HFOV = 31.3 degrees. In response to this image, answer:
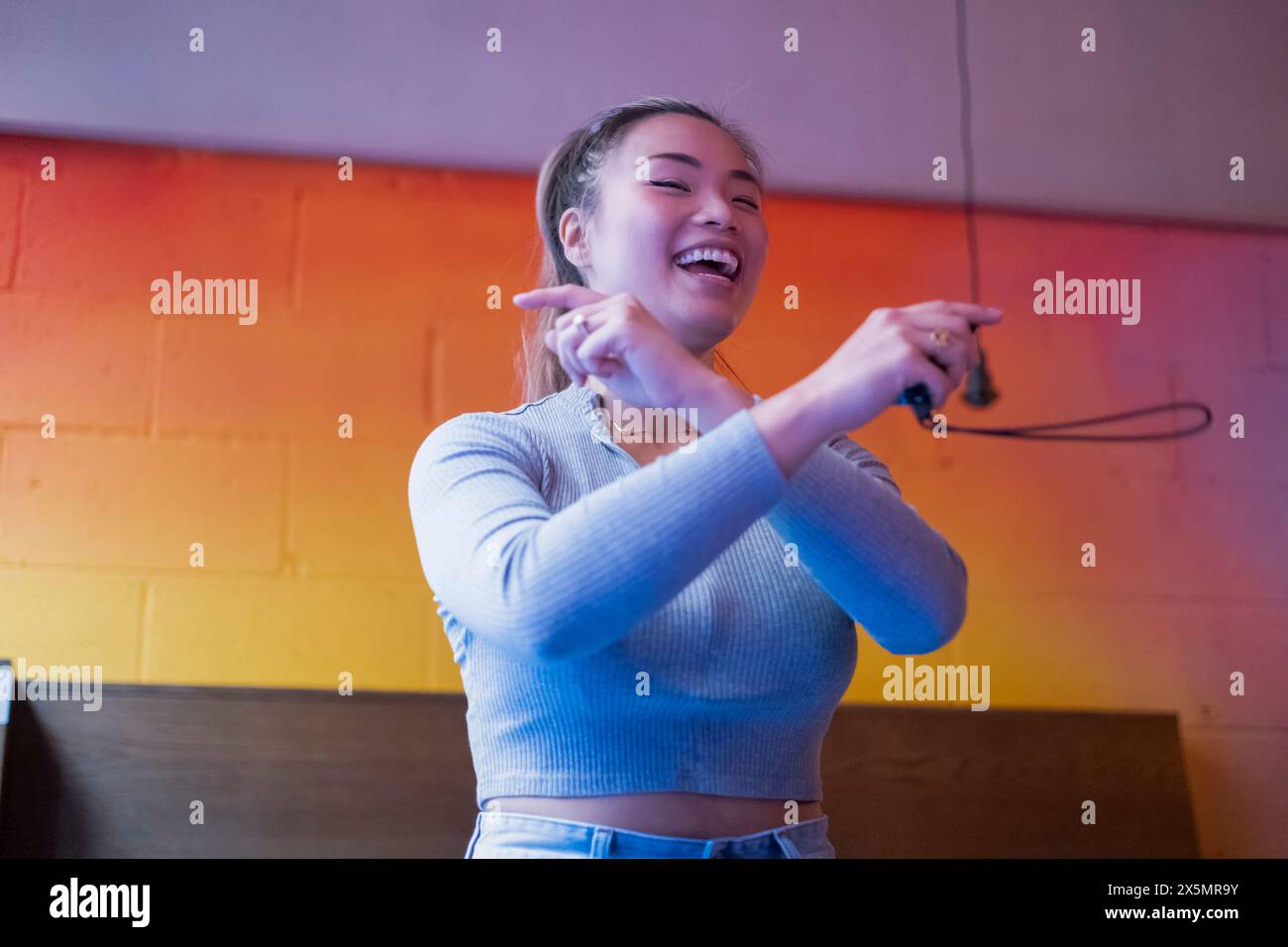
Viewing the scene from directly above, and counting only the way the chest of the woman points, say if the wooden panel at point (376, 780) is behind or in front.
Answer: behind

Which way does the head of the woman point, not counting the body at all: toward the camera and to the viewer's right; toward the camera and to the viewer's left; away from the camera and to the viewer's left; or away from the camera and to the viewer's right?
toward the camera and to the viewer's right

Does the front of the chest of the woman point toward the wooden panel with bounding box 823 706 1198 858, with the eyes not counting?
no
